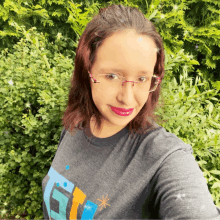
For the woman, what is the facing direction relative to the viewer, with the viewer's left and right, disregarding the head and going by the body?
facing the viewer and to the left of the viewer

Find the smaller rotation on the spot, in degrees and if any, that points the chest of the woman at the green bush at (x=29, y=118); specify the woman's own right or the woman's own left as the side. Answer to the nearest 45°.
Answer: approximately 90° to the woman's own right
